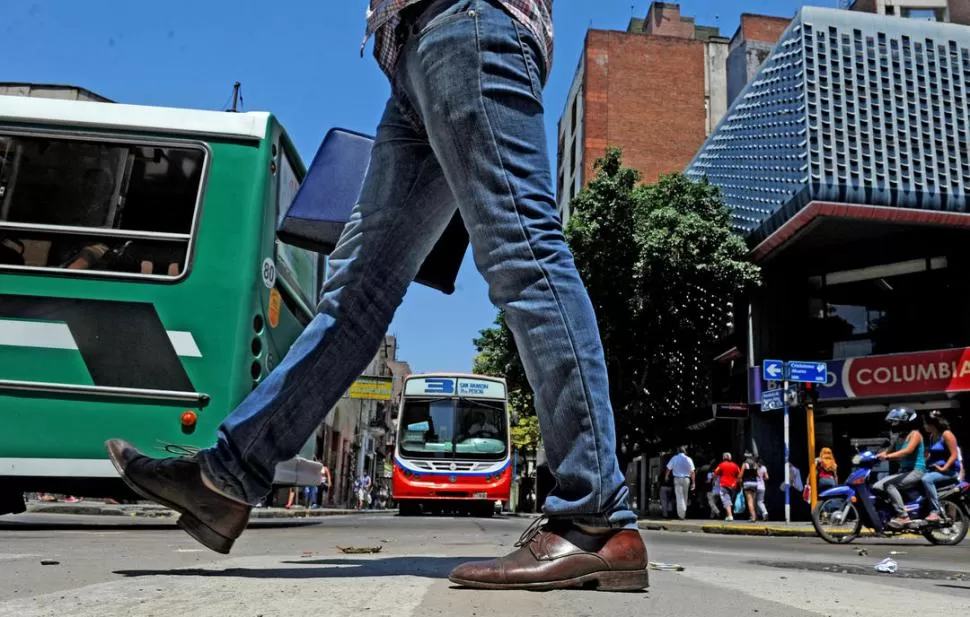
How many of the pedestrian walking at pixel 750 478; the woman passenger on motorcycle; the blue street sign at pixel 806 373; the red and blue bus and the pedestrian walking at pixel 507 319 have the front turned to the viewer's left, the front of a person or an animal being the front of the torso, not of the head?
2

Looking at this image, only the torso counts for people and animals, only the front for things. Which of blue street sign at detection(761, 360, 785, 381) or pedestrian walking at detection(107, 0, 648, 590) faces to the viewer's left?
the pedestrian walking

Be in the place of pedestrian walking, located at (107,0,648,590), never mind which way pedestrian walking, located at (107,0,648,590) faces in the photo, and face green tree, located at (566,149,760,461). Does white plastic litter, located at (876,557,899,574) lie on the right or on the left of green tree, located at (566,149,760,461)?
right

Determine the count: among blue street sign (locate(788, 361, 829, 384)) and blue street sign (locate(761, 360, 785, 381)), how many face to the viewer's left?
0

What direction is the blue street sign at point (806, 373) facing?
toward the camera

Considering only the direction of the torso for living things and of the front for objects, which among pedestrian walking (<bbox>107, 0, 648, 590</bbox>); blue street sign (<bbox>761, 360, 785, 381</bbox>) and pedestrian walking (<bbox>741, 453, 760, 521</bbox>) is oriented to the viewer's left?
pedestrian walking (<bbox>107, 0, 648, 590</bbox>)

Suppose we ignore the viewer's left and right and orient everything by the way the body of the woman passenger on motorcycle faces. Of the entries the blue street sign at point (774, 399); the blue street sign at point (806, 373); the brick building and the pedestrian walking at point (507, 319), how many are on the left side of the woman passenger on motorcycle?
1

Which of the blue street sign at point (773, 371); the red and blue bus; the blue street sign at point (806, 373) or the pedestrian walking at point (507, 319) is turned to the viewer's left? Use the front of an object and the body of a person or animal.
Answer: the pedestrian walking

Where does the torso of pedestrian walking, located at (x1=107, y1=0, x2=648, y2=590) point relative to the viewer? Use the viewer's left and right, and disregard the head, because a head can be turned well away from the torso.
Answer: facing to the left of the viewer

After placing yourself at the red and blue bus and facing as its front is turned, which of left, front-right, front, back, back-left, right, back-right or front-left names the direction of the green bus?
front

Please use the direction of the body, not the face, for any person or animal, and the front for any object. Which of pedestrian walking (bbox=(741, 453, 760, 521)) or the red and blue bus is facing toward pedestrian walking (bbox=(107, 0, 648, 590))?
the red and blue bus

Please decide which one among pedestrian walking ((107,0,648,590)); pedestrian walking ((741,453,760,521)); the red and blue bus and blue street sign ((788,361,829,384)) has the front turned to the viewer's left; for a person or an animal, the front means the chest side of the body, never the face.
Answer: pedestrian walking ((107,0,648,590))

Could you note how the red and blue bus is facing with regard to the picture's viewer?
facing the viewer
